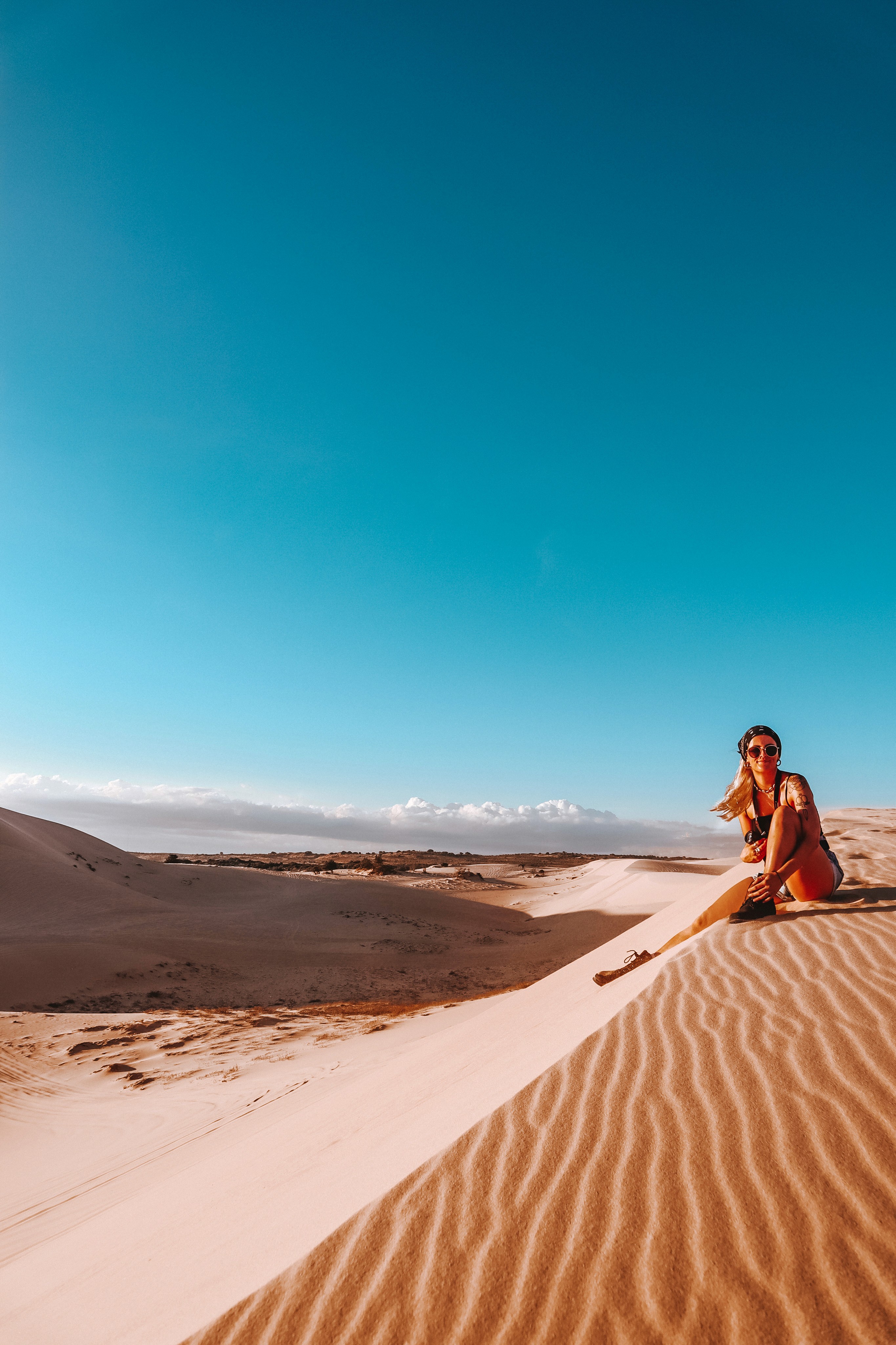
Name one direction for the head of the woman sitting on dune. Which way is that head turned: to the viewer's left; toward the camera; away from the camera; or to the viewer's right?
toward the camera

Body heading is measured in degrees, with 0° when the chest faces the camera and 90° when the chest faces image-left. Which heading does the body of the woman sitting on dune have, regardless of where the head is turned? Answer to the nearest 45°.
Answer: approximately 45°
